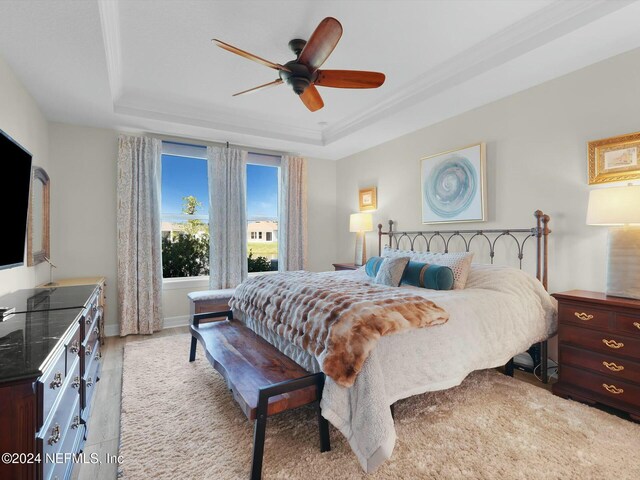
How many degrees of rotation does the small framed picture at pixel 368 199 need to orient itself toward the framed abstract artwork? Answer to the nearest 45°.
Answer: approximately 90° to its left

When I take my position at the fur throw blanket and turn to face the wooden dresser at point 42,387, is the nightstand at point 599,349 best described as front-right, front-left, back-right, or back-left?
back-left

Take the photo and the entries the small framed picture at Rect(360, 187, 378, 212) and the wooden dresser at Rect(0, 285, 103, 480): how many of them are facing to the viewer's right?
1

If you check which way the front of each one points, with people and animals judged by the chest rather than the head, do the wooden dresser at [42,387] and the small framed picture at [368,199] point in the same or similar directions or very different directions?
very different directions

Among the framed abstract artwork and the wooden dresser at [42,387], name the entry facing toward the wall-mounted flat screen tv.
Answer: the framed abstract artwork

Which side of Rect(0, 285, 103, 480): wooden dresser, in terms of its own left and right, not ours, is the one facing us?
right

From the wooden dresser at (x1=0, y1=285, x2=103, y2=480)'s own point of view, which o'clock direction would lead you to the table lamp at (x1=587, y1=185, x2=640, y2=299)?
The table lamp is roughly at 1 o'clock from the wooden dresser.
